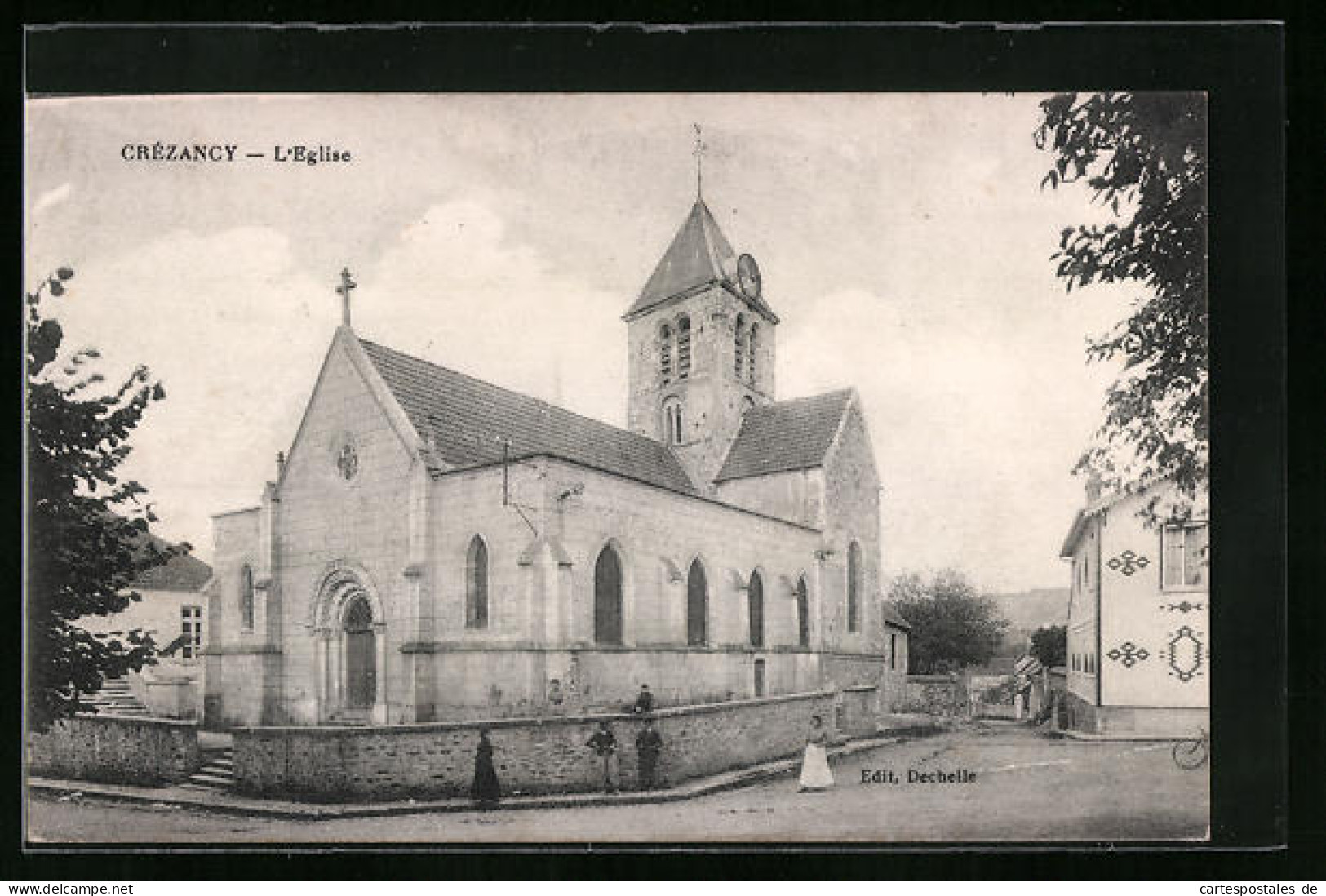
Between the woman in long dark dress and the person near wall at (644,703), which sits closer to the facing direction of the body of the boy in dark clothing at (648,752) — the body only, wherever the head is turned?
the woman in long dark dress

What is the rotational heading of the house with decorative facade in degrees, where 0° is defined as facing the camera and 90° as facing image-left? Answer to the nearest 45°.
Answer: approximately 0°

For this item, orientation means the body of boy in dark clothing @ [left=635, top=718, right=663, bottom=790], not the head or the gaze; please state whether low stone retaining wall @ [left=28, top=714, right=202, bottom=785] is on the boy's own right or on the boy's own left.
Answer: on the boy's own right

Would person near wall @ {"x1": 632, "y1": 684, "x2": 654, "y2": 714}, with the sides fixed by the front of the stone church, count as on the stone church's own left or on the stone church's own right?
on the stone church's own left

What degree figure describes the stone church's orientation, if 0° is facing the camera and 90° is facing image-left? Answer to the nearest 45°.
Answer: approximately 45°
